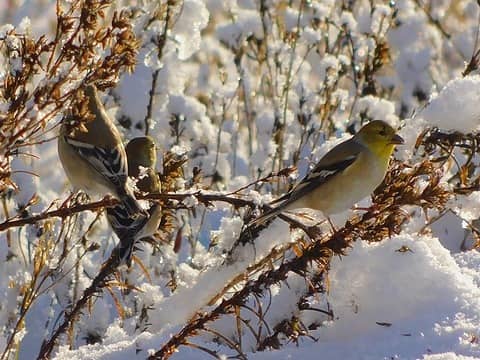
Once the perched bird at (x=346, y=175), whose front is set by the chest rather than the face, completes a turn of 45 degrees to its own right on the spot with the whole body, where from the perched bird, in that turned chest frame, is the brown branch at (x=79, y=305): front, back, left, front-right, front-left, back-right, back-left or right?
right

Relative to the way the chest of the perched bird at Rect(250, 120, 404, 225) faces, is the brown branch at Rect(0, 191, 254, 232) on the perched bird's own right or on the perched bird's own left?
on the perched bird's own right

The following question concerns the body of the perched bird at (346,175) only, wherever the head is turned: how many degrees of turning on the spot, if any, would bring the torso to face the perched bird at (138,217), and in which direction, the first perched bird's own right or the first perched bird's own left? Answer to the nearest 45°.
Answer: approximately 180°

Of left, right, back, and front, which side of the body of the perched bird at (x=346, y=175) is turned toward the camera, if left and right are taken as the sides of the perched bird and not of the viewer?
right

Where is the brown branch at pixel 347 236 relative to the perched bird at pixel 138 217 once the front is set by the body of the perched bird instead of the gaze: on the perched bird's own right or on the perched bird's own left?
on the perched bird's own right

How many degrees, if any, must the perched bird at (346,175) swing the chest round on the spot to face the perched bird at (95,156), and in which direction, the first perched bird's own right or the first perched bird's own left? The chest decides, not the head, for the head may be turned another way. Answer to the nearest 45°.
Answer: approximately 180°

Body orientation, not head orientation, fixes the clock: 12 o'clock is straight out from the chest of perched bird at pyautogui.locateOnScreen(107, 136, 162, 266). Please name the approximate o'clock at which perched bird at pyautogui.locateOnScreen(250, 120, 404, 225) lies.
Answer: perched bird at pyautogui.locateOnScreen(250, 120, 404, 225) is roughly at 2 o'clock from perched bird at pyautogui.locateOnScreen(107, 136, 162, 266).

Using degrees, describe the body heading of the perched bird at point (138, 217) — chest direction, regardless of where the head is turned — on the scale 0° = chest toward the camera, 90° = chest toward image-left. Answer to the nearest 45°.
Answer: approximately 225°
